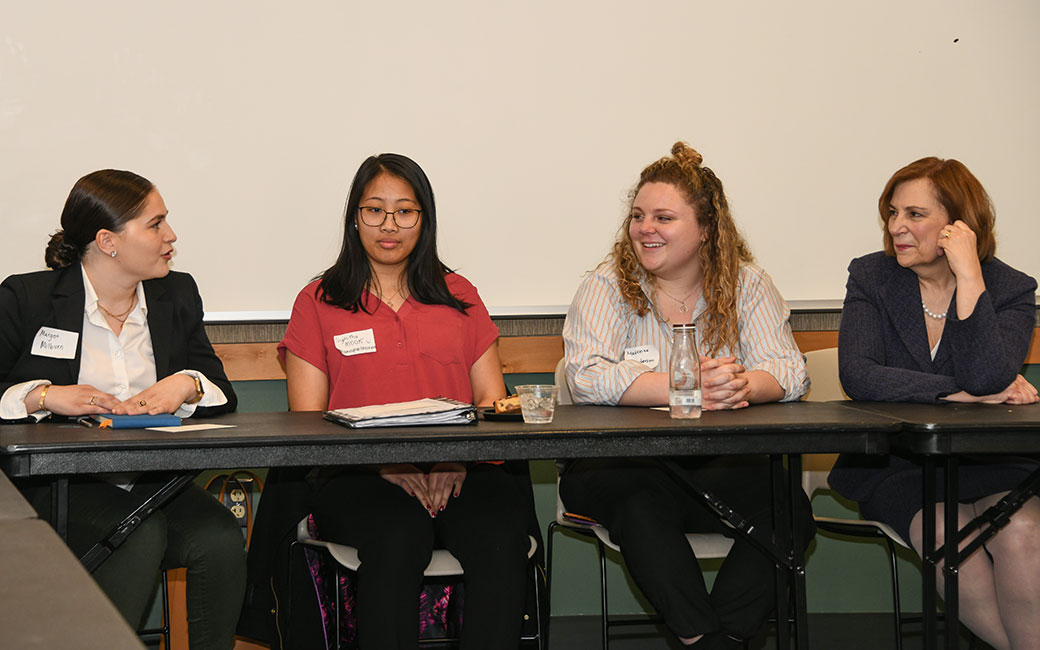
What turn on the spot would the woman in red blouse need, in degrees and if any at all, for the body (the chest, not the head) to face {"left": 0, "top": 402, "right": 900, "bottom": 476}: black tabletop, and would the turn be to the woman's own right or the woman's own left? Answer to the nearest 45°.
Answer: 0° — they already face it

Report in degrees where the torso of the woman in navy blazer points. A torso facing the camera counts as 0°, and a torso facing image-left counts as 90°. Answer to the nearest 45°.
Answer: approximately 0°

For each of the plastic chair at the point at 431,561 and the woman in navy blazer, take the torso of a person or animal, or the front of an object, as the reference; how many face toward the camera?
2

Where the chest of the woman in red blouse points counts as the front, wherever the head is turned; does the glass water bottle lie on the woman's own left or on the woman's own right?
on the woman's own left

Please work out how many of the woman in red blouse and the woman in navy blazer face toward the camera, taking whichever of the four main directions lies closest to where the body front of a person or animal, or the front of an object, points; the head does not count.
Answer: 2

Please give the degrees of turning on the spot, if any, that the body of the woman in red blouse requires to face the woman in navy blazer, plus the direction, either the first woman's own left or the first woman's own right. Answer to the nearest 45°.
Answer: approximately 90° to the first woman's own left

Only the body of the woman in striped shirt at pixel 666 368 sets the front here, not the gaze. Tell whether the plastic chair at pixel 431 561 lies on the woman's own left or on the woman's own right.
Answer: on the woman's own right

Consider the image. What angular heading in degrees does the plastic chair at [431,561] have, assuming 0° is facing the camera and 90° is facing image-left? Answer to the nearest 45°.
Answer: approximately 0°
